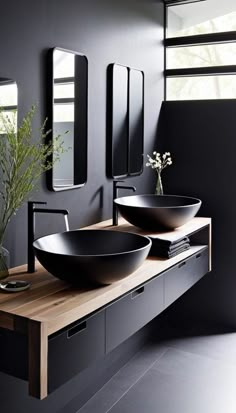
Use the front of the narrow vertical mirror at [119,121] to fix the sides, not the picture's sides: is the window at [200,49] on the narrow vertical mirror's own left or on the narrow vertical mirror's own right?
on the narrow vertical mirror's own left

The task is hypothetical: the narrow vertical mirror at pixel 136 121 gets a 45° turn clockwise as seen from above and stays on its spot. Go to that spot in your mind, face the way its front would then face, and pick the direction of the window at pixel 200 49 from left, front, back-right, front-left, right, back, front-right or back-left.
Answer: back-left

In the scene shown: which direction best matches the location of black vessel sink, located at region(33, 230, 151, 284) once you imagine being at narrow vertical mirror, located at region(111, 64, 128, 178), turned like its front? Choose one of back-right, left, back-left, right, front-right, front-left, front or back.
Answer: front-right

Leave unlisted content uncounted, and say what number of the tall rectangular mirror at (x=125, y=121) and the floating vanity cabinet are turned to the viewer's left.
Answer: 0

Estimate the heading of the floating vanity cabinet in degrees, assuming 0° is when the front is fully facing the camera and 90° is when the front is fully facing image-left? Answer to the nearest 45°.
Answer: approximately 315°

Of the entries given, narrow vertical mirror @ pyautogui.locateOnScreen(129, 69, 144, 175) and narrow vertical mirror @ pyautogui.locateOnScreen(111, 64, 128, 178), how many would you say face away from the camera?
0

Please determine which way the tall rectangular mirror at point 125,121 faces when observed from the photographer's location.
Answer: facing the viewer and to the right of the viewer
